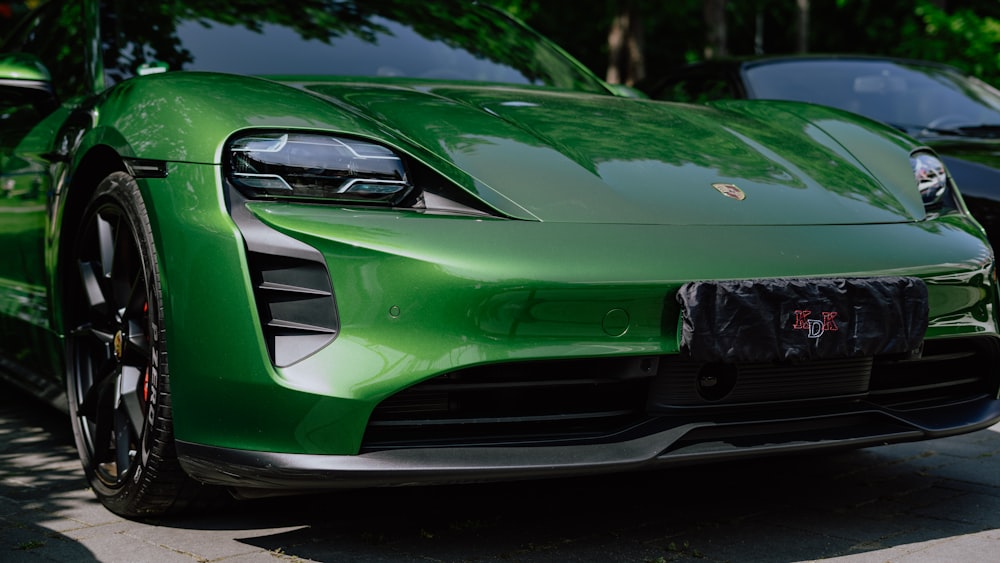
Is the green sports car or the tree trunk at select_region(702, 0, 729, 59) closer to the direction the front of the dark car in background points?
the green sports car

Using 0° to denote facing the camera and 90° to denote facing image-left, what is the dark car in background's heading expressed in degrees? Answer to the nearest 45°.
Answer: approximately 315°

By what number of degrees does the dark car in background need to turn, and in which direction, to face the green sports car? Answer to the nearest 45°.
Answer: approximately 45° to its right

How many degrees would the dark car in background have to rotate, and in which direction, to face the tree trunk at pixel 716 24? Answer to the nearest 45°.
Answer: approximately 135° to its left

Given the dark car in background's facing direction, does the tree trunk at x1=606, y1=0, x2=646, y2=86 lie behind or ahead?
behind

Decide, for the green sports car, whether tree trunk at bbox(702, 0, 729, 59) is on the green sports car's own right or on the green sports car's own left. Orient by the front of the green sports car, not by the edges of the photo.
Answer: on the green sports car's own left

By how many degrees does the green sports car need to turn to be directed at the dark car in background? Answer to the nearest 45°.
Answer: approximately 90° to its left

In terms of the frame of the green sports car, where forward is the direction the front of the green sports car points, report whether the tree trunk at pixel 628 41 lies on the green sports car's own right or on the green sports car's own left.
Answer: on the green sports car's own left
